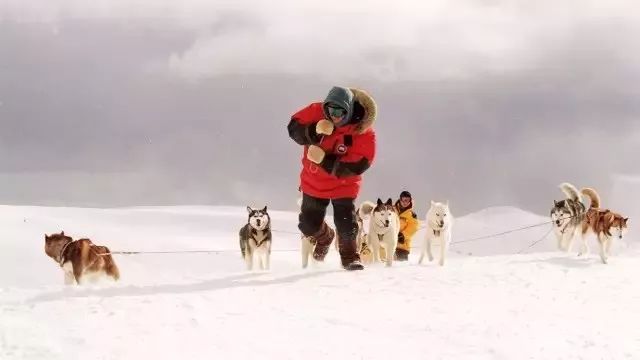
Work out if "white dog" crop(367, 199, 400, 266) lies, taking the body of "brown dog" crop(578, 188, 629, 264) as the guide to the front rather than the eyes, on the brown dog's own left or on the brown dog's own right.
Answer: on the brown dog's own right

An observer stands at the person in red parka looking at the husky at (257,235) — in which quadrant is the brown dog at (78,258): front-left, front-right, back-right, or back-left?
front-left

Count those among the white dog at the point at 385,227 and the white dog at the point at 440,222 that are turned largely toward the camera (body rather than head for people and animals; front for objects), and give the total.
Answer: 2

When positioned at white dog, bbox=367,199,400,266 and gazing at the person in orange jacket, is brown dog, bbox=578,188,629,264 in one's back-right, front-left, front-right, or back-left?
front-right

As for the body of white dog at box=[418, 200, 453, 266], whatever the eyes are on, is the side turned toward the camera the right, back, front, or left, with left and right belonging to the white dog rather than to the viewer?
front

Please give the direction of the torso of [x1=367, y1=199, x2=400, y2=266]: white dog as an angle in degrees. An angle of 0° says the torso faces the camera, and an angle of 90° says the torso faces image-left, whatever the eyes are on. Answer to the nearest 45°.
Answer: approximately 0°

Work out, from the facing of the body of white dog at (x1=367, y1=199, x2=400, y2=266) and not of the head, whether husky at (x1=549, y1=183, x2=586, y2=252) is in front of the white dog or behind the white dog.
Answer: behind
